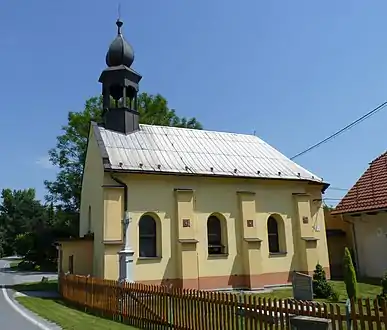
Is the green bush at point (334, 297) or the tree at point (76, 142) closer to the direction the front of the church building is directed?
the tree

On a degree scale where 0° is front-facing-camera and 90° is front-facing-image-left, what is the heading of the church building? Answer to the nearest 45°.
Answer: approximately 90°

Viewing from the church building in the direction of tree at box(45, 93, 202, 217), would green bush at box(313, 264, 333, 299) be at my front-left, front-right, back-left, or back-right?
back-right

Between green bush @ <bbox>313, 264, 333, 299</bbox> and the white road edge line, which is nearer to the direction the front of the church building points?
the white road edge line

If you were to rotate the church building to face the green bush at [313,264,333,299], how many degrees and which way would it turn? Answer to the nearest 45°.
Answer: approximately 135° to its left

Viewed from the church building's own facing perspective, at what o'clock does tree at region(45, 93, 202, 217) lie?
The tree is roughly at 2 o'clock from the church building.

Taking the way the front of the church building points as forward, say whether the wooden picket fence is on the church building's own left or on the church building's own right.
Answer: on the church building's own left

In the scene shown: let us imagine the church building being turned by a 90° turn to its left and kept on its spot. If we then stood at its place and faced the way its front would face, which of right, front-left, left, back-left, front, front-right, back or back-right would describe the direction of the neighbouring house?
left
